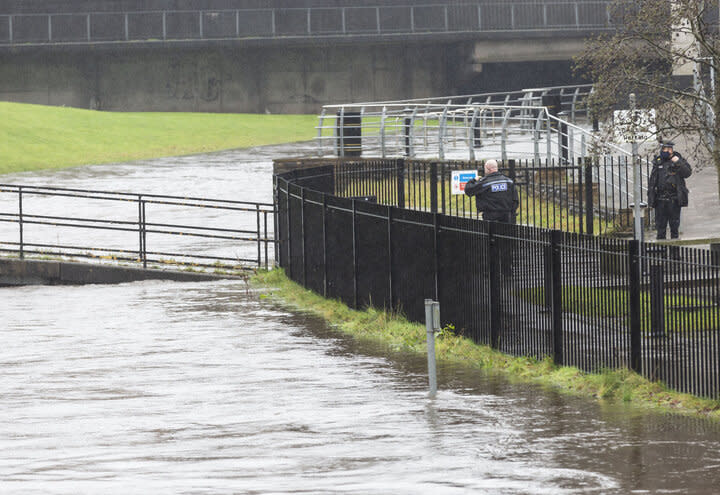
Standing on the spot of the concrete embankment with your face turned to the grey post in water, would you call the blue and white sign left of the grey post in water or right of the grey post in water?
left

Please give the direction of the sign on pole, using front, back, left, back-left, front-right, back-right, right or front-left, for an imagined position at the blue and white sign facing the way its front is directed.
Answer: front-left

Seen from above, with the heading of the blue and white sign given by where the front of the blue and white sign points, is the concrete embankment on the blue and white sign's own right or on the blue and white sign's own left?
on the blue and white sign's own right

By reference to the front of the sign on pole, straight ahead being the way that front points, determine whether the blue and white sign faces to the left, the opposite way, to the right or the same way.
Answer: the same way

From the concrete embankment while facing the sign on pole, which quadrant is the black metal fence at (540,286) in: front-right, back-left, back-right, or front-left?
front-right

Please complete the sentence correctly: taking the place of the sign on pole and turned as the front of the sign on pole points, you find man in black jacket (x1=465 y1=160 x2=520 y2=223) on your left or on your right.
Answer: on your right

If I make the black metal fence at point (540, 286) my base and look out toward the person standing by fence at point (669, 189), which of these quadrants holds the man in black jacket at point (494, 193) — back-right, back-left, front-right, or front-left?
front-left

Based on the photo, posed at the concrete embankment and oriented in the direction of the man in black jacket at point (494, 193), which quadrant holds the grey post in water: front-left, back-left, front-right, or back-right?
front-right

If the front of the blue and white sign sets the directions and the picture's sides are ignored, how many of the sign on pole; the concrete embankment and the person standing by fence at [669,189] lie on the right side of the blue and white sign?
1

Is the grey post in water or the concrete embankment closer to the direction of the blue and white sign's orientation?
the grey post in water

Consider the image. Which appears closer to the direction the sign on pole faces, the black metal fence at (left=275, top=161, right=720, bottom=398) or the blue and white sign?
the black metal fence

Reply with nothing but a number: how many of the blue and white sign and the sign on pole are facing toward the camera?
2

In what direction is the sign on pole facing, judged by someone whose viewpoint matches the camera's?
facing the viewer

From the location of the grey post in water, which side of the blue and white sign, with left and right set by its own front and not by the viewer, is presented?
front

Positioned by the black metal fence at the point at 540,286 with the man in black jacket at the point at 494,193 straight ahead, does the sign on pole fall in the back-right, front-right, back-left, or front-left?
front-right
